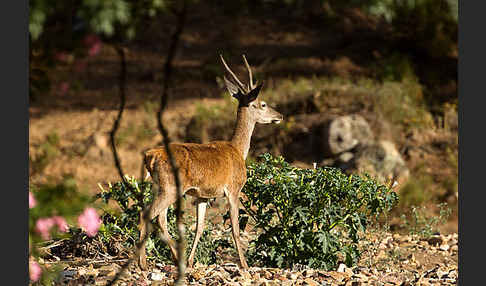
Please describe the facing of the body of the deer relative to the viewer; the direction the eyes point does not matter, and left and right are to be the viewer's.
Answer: facing to the right of the viewer

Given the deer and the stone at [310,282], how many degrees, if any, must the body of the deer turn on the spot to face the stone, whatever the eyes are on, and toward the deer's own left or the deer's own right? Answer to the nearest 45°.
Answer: approximately 45° to the deer's own right

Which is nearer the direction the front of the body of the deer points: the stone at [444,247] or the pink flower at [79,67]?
the stone

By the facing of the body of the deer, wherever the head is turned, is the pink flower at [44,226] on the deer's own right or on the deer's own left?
on the deer's own right

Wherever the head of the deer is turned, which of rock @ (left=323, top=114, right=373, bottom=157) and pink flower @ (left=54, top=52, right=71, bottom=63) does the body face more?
the rock

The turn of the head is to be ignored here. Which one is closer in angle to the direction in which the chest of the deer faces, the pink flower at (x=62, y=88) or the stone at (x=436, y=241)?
the stone

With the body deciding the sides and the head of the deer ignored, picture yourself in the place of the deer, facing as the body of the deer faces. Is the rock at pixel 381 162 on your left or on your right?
on your left
